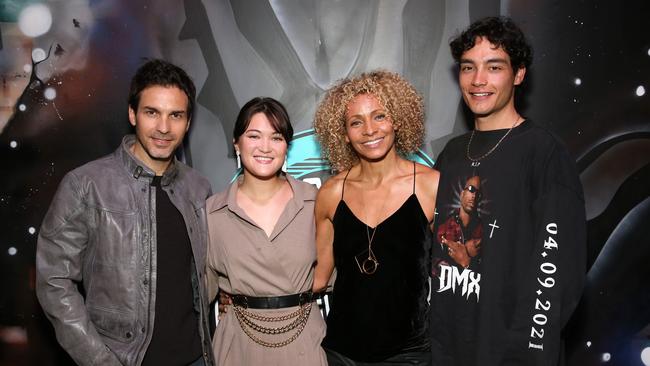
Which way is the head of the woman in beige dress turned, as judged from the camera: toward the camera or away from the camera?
toward the camera

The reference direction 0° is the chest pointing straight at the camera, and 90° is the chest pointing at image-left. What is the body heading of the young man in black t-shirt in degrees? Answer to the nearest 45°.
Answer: approximately 45°

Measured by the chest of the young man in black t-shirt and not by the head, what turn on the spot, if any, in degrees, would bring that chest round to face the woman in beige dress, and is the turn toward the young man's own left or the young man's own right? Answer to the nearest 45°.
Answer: approximately 45° to the young man's own right

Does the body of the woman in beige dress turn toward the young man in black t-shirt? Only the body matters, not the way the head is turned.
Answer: no

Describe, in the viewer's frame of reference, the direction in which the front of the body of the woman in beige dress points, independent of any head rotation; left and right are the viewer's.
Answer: facing the viewer

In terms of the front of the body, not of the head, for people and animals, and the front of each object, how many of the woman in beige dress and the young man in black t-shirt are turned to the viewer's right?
0
